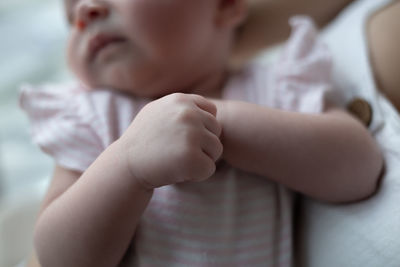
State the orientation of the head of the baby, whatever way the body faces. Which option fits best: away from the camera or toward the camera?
toward the camera

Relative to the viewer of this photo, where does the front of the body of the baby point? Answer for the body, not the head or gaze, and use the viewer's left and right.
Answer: facing the viewer
